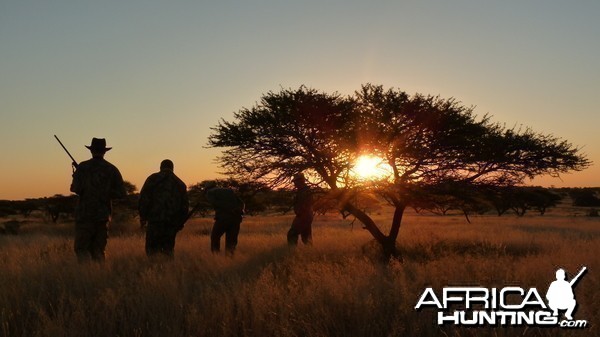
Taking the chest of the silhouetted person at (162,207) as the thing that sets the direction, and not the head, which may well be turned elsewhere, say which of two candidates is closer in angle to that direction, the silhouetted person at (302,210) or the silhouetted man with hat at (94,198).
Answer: the silhouetted person

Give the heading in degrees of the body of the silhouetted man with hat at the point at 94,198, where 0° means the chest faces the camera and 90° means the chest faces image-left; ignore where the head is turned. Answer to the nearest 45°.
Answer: approximately 180°

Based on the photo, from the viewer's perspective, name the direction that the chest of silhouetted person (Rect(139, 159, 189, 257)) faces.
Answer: away from the camera

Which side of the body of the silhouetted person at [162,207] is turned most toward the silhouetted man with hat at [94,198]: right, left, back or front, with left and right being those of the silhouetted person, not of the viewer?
left

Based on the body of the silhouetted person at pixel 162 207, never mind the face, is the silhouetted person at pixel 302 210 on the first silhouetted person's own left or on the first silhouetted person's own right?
on the first silhouetted person's own right

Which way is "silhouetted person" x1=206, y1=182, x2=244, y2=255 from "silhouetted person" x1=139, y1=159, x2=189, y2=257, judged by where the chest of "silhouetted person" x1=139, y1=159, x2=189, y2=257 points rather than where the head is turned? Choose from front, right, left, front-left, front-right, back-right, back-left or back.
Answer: front-right

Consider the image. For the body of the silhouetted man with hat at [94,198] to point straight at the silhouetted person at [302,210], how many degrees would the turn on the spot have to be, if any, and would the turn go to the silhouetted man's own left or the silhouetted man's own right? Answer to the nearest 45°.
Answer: approximately 90° to the silhouetted man's own right

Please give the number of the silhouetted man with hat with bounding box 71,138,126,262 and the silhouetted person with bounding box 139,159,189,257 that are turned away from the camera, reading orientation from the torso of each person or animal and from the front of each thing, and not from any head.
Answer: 2

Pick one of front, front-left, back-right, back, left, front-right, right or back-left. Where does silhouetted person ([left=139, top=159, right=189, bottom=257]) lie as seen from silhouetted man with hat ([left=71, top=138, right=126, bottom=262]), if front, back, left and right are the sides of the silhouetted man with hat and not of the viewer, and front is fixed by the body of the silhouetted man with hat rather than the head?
right

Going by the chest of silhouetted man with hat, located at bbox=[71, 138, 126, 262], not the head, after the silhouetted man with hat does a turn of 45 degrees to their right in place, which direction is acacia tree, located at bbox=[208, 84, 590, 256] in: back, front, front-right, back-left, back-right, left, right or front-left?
front-right
